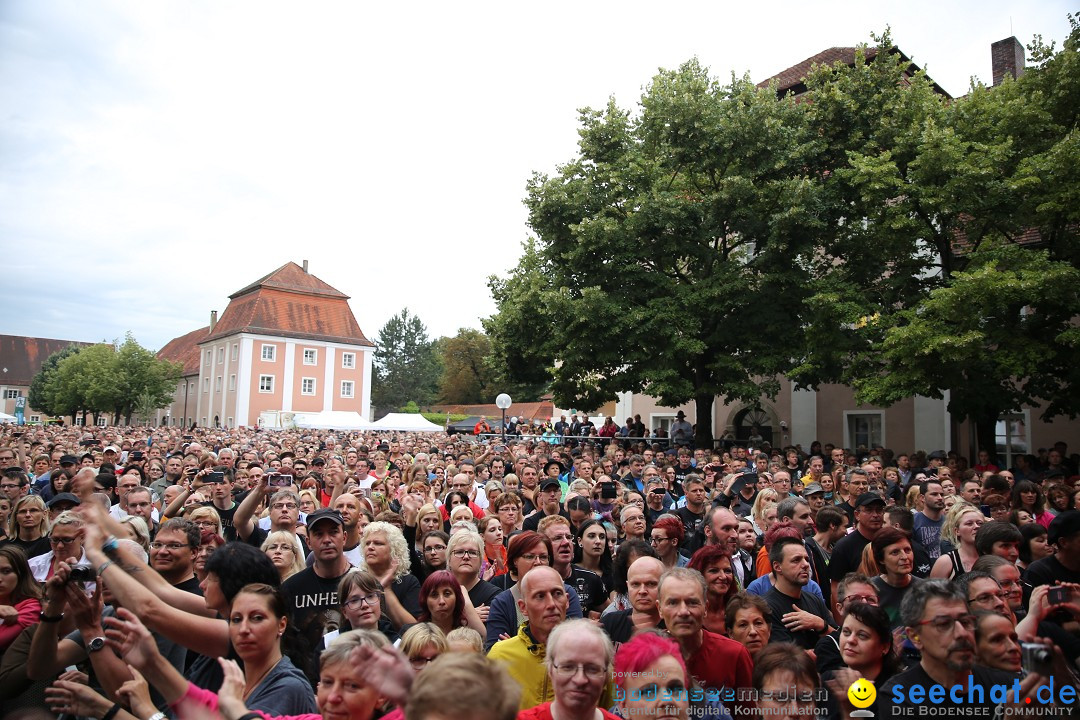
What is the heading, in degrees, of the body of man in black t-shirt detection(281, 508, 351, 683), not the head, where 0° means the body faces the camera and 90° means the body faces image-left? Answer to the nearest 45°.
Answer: approximately 0°

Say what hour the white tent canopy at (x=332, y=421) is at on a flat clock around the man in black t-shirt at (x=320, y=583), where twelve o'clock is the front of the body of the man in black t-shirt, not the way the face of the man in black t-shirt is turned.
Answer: The white tent canopy is roughly at 6 o'clock from the man in black t-shirt.

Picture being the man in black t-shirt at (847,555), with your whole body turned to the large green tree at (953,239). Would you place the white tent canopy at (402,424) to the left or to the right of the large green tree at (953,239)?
left

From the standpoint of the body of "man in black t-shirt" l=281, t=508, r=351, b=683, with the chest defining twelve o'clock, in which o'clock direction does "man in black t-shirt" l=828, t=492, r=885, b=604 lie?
"man in black t-shirt" l=828, t=492, r=885, b=604 is roughly at 9 o'clock from "man in black t-shirt" l=281, t=508, r=351, b=683.

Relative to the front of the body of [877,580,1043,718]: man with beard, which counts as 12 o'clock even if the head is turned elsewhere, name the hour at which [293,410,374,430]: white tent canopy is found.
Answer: The white tent canopy is roughly at 6 o'clock from the man with beard.

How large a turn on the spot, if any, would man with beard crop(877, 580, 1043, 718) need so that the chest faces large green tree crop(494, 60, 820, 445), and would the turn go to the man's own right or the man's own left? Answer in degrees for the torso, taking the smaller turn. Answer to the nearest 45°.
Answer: approximately 135° to the man's own left

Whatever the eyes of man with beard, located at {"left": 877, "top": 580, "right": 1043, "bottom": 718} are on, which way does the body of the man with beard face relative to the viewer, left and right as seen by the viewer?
facing the viewer and to the right of the viewer

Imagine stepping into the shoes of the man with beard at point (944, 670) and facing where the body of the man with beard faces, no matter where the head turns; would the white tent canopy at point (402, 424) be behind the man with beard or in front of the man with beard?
behind

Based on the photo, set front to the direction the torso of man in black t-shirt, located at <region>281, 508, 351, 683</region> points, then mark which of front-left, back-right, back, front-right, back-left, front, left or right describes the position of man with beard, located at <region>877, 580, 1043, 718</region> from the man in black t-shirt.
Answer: front-left

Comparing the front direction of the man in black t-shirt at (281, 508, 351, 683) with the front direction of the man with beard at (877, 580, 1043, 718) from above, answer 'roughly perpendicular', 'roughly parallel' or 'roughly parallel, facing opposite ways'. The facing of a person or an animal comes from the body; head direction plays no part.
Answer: roughly parallel

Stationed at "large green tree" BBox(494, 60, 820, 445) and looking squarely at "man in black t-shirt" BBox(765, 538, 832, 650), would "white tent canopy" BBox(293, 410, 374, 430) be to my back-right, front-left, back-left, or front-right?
back-right

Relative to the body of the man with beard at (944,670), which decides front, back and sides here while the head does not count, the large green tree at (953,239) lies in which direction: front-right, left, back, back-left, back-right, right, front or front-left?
back-left

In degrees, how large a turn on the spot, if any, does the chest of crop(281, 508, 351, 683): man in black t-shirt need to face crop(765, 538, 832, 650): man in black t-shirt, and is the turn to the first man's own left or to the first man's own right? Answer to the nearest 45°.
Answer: approximately 90° to the first man's own left
